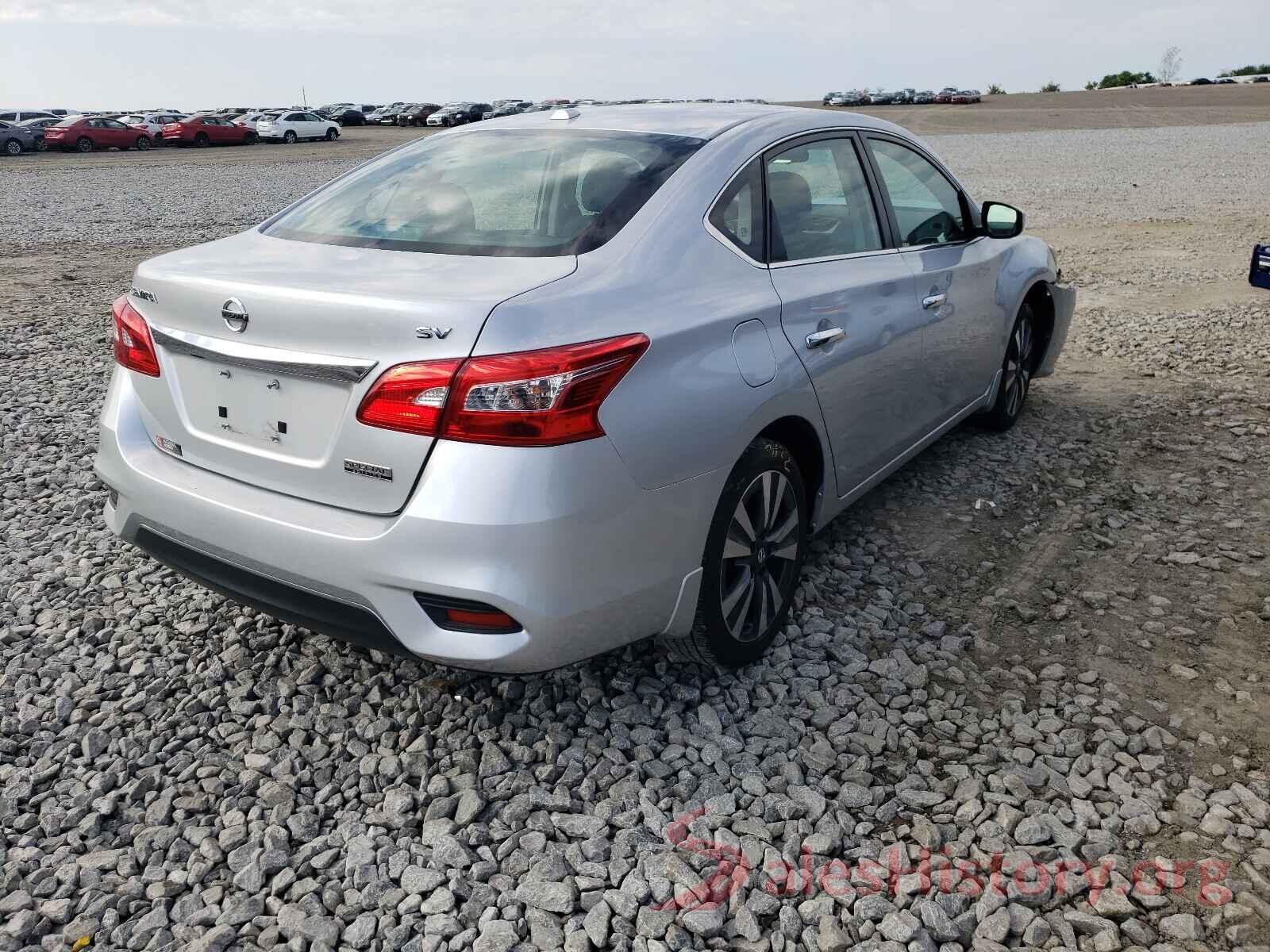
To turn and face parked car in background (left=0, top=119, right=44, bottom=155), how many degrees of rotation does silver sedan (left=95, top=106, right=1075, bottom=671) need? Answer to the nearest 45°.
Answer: approximately 90° to its left

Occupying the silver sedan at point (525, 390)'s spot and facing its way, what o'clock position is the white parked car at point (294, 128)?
The white parked car is roughly at 10 o'clock from the silver sedan.

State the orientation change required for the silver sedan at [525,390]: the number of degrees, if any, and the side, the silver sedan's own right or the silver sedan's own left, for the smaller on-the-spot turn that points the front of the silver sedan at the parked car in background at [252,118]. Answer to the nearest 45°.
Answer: approximately 45° to the silver sedan's own left

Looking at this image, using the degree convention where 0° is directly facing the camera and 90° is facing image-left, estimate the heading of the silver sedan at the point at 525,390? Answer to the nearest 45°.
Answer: approximately 225°

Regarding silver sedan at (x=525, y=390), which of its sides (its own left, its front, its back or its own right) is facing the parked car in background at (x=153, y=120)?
left

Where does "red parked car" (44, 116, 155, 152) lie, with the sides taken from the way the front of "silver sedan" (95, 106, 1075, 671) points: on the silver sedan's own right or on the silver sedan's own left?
on the silver sedan's own left
